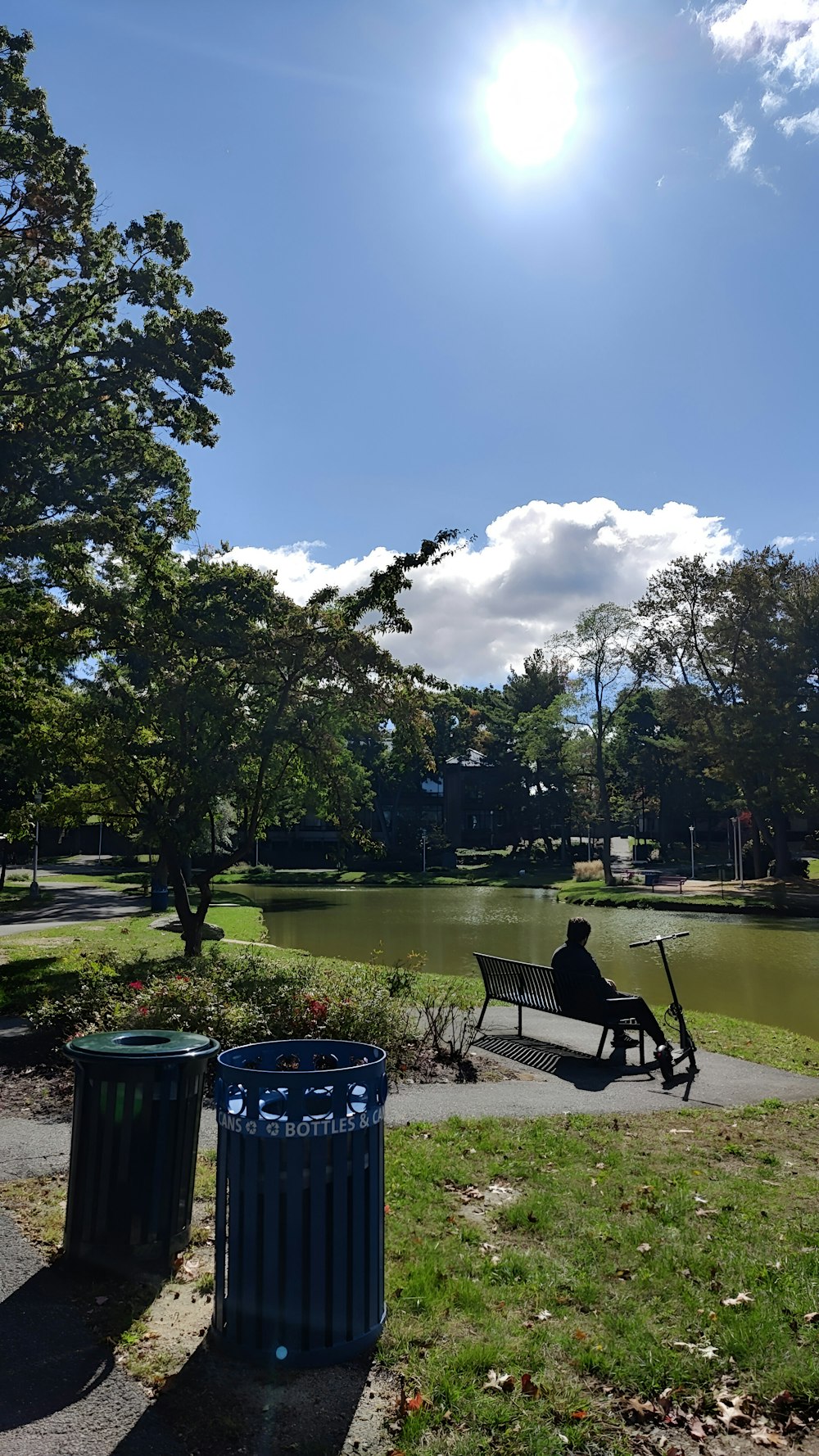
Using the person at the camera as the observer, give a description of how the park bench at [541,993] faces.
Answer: facing away from the viewer and to the right of the viewer

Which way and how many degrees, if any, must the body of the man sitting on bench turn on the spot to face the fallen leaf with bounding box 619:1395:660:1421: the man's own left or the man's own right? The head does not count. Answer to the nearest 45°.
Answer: approximately 90° to the man's own right

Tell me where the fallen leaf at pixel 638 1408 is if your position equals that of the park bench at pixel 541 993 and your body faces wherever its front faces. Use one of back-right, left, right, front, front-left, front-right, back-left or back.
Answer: back-right

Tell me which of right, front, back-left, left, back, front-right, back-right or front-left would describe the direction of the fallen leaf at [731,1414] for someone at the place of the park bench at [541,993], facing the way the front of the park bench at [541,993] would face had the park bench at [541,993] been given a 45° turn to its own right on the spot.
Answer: right

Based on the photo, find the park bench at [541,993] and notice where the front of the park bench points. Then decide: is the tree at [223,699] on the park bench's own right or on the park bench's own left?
on the park bench's own left

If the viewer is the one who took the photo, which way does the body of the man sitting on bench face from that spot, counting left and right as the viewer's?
facing to the right of the viewer

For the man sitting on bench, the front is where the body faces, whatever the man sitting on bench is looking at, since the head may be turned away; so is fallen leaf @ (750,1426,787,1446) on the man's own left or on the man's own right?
on the man's own right

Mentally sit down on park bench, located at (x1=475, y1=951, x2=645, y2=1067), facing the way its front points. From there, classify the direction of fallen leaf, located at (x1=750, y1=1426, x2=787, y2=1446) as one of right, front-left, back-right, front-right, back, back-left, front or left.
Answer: back-right
